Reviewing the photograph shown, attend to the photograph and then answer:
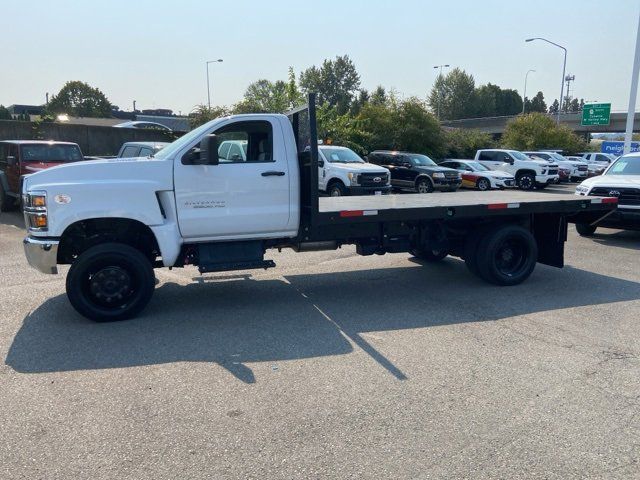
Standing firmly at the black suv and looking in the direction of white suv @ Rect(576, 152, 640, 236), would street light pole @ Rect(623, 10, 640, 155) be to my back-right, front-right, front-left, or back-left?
front-left

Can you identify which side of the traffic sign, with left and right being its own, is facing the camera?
front

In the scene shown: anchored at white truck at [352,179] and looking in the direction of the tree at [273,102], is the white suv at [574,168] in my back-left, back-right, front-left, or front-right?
front-right

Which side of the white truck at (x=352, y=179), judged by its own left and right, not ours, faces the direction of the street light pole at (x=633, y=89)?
left

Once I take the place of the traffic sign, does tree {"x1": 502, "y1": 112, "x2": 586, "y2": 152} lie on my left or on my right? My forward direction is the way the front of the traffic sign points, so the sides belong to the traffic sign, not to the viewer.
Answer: on my right

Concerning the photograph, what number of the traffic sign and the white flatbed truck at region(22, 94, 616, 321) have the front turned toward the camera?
1

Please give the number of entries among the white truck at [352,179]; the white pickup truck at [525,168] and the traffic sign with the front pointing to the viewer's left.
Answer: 0

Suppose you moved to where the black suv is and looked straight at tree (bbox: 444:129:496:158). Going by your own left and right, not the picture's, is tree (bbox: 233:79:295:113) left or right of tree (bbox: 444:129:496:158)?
left

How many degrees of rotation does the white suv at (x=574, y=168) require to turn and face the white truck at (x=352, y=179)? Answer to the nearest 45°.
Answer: approximately 45° to its right

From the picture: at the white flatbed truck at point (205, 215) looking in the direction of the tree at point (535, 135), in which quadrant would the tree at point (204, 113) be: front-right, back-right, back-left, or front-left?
front-left

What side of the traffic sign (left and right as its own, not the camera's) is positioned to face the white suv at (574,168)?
front

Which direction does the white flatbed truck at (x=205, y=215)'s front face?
to the viewer's left

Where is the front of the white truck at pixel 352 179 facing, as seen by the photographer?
facing the viewer and to the right of the viewer

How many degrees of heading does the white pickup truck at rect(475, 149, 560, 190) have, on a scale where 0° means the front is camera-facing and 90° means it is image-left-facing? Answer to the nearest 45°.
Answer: approximately 315°

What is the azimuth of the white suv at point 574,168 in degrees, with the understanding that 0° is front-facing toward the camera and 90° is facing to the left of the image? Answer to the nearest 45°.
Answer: approximately 315°
